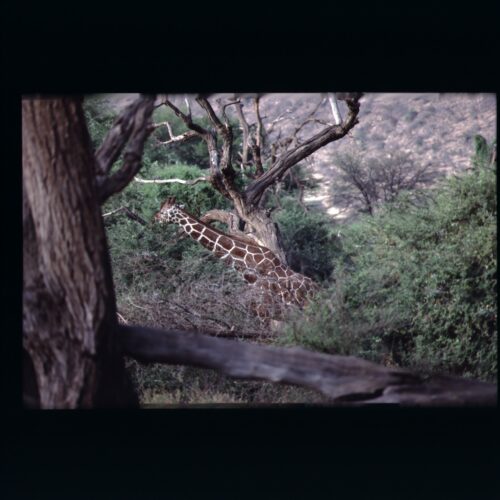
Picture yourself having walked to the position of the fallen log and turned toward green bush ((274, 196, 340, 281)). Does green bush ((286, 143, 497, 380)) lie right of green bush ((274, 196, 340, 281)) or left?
right

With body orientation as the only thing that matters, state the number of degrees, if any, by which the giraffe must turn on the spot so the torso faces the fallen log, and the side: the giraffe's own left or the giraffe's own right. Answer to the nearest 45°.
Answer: approximately 90° to the giraffe's own left

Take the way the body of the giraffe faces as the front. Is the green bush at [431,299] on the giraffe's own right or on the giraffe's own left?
on the giraffe's own left

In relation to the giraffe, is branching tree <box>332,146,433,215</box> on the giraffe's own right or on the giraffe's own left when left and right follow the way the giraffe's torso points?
on the giraffe's own right

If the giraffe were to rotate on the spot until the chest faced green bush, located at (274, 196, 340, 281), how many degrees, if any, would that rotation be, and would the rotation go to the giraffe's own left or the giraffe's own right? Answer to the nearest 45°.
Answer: approximately 90° to the giraffe's own right

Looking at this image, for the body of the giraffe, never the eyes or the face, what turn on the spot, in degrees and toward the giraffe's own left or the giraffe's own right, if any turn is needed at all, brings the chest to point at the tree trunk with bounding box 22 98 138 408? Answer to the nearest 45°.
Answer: approximately 90° to the giraffe's own left

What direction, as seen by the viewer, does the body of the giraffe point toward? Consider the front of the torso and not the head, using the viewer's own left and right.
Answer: facing to the left of the viewer
